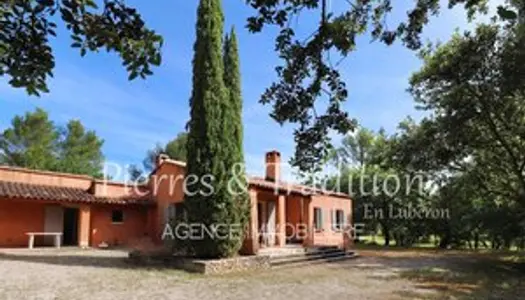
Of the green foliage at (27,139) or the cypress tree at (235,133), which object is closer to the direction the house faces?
the cypress tree

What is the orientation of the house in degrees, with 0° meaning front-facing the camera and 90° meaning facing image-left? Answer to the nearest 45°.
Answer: approximately 315°

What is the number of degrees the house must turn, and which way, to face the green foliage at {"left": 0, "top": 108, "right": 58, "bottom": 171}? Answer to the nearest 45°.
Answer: approximately 180°

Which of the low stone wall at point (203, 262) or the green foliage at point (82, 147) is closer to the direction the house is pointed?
the low stone wall

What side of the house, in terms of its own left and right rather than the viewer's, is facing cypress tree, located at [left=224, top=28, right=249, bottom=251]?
front

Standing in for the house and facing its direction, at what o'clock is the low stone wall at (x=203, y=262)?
The low stone wall is roughly at 1 o'clock from the house.
